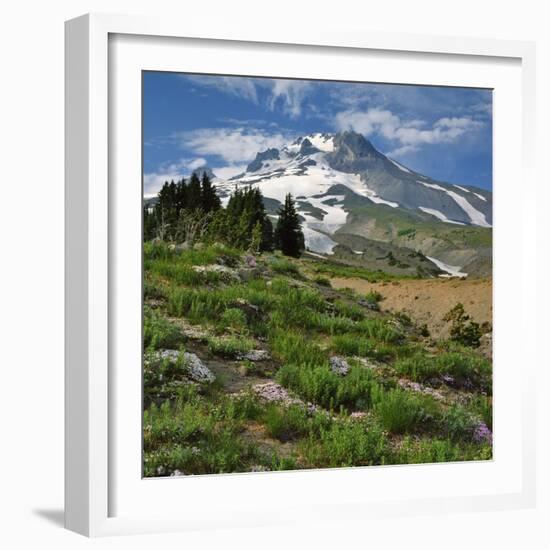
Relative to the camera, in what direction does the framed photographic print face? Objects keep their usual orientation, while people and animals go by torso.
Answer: facing the viewer and to the right of the viewer
